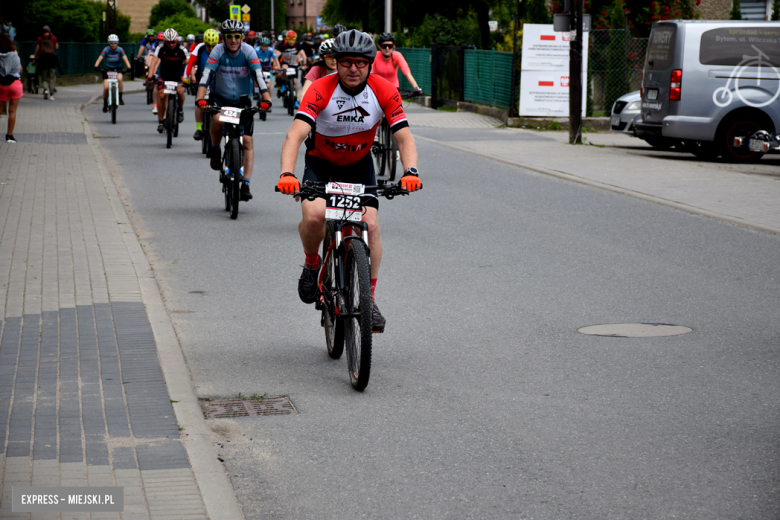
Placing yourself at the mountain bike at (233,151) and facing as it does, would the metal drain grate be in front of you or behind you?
in front

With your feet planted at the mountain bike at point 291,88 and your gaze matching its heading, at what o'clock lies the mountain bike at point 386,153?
the mountain bike at point 386,153 is roughly at 12 o'clock from the mountain bike at point 291,88.

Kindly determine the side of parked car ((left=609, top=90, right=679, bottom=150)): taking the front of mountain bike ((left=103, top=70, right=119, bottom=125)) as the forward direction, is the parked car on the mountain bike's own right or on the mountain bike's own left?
on the mountain bike's own left

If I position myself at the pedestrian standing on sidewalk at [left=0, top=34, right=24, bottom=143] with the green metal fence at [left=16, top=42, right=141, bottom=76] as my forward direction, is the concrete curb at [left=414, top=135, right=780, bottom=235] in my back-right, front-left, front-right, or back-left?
back-right

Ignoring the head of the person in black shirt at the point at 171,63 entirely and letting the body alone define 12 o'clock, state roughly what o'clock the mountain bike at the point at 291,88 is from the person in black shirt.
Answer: The mountain bike is roughly at 7 o'clock from the person in black shirt.

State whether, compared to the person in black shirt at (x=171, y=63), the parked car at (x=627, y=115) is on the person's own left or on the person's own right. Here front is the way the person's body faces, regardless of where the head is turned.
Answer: on the person's own left

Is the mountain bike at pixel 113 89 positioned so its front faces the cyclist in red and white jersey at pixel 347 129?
yes

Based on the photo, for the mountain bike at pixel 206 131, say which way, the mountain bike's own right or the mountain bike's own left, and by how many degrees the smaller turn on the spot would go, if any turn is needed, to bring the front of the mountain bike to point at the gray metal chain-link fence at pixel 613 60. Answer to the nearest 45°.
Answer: approximately 135° to the mountain bike's own left

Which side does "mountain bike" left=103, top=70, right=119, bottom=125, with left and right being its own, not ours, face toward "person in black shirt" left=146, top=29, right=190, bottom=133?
front

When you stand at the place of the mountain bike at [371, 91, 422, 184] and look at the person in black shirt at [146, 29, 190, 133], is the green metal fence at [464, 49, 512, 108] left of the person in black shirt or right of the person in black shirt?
right

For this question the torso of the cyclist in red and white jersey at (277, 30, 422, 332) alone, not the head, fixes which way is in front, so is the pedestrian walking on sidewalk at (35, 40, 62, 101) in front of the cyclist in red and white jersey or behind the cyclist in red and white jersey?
behind

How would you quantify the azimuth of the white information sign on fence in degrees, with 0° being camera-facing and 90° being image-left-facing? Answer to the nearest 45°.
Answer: approximately 0°

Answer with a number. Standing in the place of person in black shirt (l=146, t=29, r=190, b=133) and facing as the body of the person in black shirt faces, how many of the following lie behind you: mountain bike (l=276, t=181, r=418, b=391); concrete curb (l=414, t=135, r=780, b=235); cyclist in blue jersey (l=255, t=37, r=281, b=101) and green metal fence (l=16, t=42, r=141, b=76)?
2
